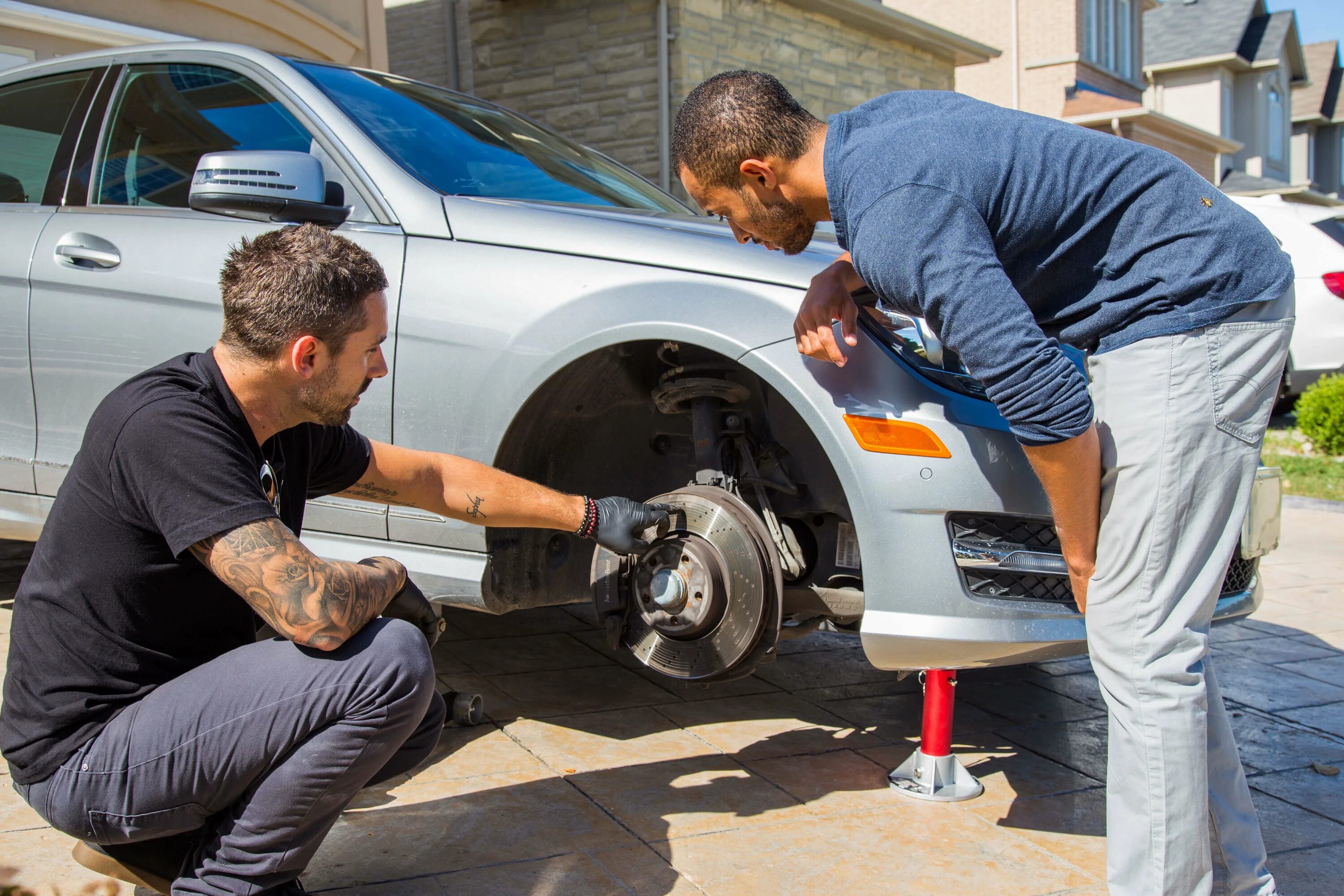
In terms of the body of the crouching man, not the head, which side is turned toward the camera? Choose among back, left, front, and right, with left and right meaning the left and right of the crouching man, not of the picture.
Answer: right

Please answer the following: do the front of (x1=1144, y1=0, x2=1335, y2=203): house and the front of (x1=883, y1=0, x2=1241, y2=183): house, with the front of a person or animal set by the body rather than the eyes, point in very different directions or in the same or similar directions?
same or similar directions

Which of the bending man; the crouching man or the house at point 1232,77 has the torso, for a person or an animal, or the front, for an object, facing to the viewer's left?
the bending man

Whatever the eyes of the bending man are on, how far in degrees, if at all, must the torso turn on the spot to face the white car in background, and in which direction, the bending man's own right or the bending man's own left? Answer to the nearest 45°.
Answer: approximately 90° to the bending man's own right

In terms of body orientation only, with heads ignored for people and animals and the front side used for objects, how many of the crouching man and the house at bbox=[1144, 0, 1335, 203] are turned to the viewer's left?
0

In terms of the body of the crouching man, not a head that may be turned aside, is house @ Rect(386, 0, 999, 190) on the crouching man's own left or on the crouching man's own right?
on the crouching man's own left

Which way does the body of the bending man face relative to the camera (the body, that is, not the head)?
to the viewer's left

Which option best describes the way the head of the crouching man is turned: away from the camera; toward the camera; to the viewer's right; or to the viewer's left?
to the viewer's right

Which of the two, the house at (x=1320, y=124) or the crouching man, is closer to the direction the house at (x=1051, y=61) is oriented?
the crouching man

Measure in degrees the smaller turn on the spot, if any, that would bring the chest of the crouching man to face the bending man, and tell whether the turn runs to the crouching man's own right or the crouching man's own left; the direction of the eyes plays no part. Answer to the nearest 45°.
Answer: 0° — they already face them

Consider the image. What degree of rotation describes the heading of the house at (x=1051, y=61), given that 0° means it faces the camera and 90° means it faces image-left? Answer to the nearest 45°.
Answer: approximately 315°

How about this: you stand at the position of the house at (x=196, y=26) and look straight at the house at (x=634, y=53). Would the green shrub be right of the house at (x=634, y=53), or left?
right

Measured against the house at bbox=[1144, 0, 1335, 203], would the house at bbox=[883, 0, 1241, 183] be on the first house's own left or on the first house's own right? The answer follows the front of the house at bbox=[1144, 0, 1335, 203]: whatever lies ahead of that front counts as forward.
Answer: on the first house's own right

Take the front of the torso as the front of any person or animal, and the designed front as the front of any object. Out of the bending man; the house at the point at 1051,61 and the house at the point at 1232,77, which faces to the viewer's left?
the bending man
